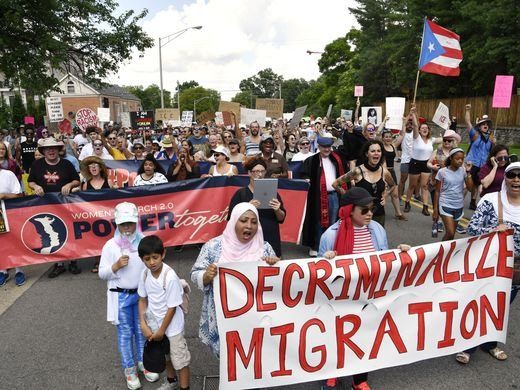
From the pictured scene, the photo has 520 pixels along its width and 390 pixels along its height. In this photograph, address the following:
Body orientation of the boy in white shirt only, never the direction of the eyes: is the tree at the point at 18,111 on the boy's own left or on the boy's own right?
on the boy's own right

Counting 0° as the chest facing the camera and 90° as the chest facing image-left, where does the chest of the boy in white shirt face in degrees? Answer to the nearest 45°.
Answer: approximately 45°

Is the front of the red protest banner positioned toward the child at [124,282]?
yes

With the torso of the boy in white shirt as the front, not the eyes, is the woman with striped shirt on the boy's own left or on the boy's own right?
on the boy's own left

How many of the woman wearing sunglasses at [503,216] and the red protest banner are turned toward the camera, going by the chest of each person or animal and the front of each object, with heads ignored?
2

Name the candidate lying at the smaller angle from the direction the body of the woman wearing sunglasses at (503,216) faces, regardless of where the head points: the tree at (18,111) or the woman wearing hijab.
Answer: the woman wearing hijab

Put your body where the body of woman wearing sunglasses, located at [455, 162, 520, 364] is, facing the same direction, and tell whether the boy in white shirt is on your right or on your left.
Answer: on your right
